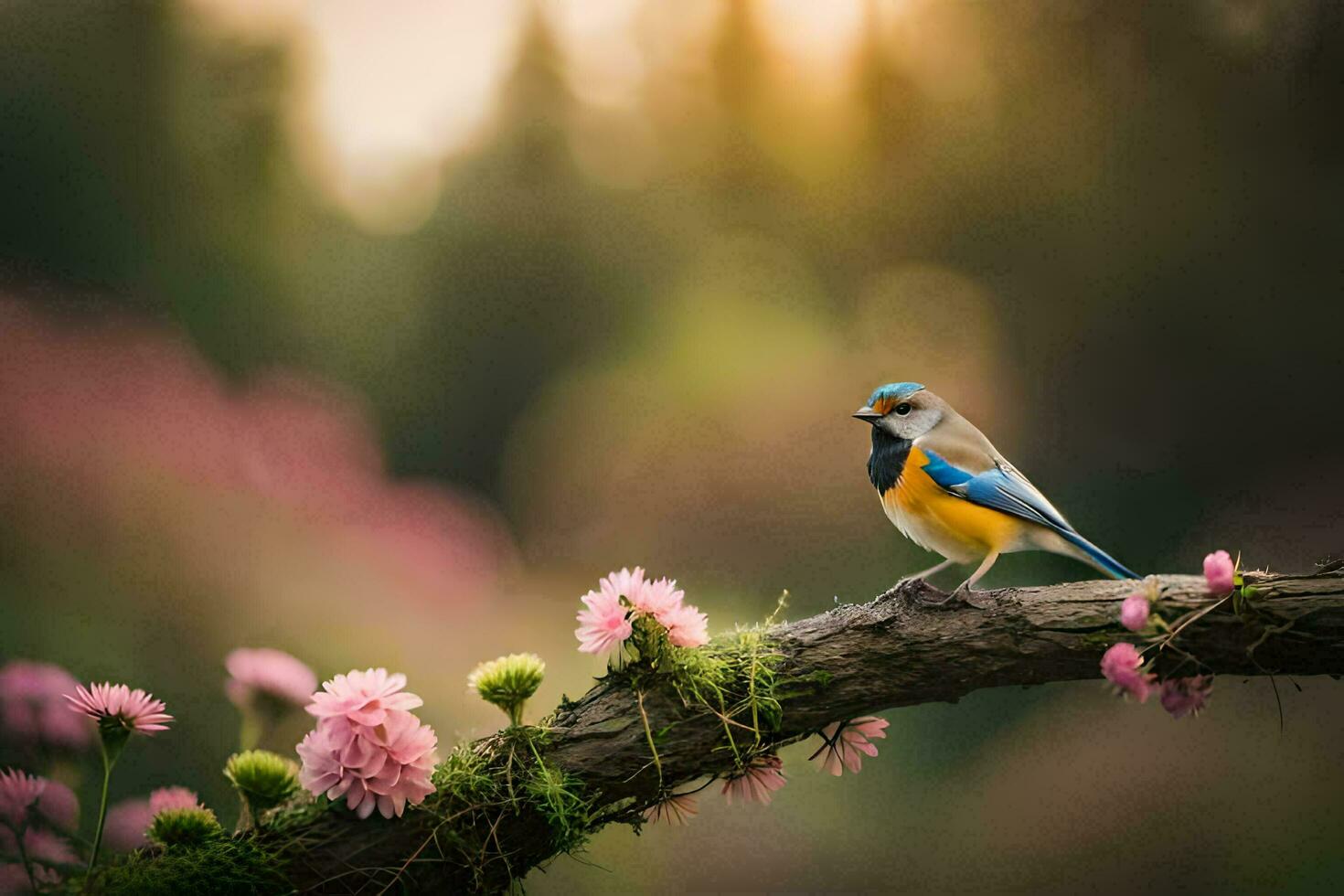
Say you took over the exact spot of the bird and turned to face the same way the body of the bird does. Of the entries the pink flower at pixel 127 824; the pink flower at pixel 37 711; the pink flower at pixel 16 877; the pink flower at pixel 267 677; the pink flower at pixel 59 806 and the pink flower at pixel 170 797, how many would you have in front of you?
6

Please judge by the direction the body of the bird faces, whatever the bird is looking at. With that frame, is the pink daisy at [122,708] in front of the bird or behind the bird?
in front

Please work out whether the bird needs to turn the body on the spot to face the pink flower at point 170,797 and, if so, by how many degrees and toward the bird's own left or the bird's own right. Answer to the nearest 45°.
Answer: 0° — it already faces it

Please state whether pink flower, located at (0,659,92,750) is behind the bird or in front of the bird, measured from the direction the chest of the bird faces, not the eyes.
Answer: in front

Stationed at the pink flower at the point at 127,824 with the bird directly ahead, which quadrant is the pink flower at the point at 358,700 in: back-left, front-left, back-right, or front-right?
front-right

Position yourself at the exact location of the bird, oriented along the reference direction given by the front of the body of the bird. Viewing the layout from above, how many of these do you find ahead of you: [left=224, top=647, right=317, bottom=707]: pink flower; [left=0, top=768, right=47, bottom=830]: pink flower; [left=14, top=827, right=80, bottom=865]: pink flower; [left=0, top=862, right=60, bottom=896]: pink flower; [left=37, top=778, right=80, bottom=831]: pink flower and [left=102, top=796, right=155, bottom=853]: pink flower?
6

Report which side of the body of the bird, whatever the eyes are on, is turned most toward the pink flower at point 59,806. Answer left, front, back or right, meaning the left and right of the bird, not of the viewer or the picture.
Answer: front

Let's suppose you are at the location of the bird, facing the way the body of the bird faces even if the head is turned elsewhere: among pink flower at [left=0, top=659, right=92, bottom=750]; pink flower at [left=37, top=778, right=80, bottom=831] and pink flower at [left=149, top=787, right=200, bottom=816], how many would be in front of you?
3

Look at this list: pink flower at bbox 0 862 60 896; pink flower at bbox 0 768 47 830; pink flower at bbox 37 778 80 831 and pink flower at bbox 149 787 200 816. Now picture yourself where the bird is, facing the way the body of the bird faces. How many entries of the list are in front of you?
4

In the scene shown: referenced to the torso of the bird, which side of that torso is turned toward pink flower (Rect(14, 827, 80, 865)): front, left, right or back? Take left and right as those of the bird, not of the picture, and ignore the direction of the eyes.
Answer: front

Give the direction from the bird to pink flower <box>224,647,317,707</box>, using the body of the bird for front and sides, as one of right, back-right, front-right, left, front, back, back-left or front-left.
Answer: front

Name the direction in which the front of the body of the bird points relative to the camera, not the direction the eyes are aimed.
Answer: to the viewer's left

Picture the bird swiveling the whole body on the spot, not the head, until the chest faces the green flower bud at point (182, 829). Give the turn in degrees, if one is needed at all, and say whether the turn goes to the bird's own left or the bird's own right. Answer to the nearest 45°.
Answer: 0° — it already faces it
